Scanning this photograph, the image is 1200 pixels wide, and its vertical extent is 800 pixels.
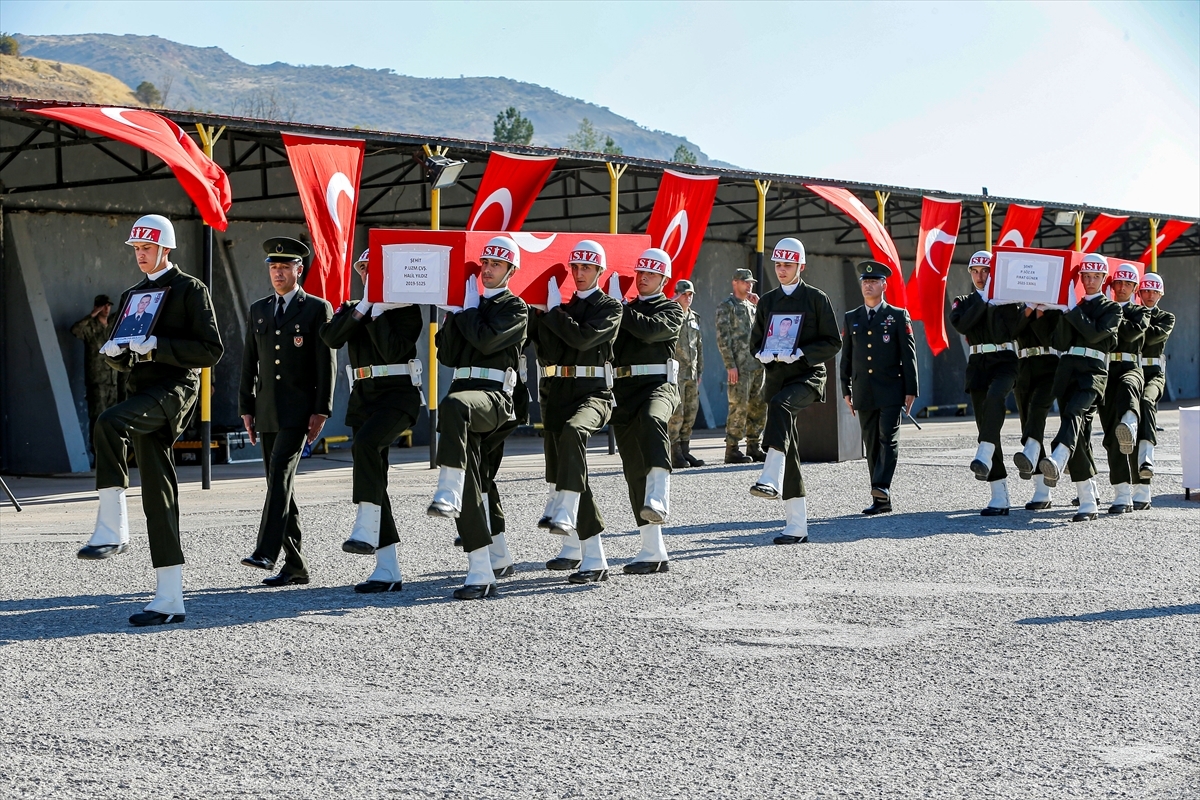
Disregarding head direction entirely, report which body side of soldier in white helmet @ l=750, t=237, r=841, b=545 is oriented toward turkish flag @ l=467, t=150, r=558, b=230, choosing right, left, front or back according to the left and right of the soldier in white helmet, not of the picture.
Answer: right

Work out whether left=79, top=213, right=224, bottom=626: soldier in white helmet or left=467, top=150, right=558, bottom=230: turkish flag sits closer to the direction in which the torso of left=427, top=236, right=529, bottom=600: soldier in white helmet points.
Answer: the soldier in white helmet

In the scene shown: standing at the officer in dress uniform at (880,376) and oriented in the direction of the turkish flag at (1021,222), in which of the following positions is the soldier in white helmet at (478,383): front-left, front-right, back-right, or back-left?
back-left

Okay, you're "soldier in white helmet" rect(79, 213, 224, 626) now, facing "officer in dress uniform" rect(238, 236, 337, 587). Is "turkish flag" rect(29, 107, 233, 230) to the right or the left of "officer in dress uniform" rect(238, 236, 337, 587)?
left

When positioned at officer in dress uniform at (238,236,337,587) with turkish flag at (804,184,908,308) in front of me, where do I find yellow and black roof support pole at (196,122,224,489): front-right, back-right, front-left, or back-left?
front-left

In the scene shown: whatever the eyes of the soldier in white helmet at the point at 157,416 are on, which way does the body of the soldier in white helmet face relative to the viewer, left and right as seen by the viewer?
facing the viewer and to the left of the viewer

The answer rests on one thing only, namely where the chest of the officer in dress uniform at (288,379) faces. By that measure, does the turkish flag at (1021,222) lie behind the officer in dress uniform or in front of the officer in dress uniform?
behind

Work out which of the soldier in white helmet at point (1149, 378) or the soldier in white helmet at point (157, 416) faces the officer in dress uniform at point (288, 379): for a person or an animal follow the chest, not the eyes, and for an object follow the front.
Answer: the soldier in white helmet at point (1149, 378)

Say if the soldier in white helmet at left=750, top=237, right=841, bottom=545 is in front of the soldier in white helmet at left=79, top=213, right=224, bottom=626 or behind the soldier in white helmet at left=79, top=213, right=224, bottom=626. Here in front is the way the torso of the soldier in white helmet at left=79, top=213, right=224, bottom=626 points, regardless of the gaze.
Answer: behind

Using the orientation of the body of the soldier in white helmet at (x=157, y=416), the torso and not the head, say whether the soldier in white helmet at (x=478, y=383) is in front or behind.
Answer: behind

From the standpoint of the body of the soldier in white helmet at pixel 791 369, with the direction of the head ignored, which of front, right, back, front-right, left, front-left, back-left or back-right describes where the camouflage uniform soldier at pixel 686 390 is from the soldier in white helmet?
back-right

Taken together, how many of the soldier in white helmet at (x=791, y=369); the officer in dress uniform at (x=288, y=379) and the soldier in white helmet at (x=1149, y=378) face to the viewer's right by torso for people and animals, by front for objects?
0

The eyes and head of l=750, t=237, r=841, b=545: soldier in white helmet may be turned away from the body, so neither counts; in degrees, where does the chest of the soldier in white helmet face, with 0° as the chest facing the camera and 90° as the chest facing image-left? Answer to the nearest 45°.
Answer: approximately 45°

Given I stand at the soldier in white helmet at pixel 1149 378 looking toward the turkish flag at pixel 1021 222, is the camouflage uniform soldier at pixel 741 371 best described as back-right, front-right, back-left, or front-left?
front-left

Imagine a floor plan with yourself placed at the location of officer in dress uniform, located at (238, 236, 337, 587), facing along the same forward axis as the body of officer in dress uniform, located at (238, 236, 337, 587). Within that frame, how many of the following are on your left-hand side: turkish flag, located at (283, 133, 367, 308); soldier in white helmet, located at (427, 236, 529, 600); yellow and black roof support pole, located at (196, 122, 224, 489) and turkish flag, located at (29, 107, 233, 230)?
1

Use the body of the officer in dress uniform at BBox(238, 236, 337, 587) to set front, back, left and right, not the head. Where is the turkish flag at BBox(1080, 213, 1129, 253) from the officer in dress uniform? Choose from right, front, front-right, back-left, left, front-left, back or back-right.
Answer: back

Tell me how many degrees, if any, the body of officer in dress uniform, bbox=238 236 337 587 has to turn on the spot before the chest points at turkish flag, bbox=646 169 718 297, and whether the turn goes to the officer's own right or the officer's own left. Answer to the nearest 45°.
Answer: approximately 180°
